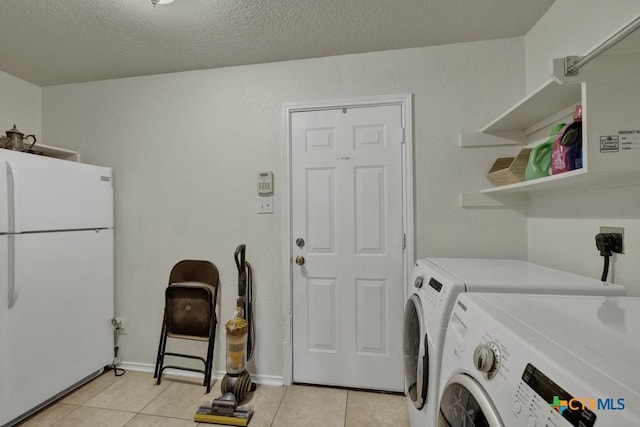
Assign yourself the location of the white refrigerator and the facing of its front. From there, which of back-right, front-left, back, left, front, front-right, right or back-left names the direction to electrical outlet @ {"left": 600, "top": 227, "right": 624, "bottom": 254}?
front

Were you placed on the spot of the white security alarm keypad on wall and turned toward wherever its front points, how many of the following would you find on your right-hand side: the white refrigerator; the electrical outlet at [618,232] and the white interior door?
1

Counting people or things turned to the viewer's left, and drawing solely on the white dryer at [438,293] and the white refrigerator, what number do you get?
1

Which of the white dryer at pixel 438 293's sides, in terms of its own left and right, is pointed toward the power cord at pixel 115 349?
front

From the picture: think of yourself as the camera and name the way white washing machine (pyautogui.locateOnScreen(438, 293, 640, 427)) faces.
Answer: facing the viewer and to the left of the viewer

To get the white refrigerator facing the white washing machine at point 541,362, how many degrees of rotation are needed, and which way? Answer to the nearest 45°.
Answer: approximately 45° to its right

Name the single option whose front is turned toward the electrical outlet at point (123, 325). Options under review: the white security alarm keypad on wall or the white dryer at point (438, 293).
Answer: the white dryer

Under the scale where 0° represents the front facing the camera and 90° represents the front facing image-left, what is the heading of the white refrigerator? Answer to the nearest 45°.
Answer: approximately 315°

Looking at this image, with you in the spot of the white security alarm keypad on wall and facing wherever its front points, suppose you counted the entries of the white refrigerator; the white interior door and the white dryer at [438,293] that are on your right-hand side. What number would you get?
1

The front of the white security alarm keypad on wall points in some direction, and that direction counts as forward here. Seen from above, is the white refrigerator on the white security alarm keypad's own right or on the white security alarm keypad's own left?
on the white security alarm keypad's own right

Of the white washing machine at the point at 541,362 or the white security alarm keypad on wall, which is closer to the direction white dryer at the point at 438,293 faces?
the white security alarm keypad on wall

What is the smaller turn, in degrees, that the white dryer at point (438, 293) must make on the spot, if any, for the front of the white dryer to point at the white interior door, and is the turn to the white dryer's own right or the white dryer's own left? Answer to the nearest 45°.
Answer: approximately 45° to the white dryer's own right

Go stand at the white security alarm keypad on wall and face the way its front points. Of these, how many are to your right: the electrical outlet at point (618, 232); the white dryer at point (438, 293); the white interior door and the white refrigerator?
1

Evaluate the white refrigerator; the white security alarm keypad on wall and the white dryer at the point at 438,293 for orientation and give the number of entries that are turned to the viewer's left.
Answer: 1

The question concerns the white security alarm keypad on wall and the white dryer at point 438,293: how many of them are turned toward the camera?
1

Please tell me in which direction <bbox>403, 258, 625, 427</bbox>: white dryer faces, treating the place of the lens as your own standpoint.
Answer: facing to the left of the viewer

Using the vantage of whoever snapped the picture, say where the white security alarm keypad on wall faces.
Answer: facing the viewer
